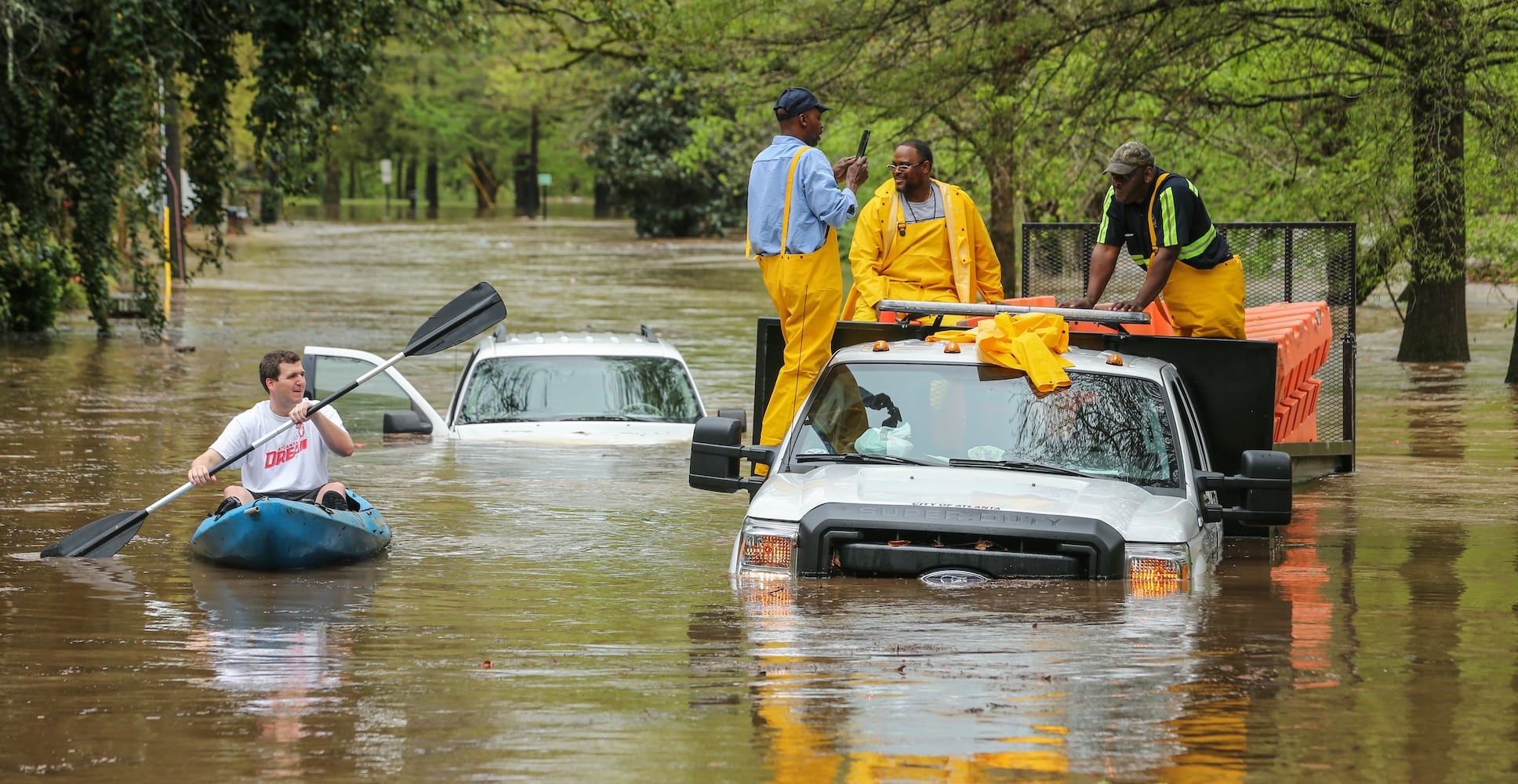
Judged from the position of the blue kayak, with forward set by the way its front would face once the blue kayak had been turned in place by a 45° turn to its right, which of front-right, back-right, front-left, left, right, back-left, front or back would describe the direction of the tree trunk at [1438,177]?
back

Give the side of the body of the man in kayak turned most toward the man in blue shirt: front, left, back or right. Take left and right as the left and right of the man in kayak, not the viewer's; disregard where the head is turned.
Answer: left

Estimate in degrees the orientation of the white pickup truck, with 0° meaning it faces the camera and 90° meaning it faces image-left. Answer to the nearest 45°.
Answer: approximately 0°

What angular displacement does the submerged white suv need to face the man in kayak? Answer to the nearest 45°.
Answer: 0° — it already faces them

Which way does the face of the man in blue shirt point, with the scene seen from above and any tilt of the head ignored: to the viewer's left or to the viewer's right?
to the viewer's right

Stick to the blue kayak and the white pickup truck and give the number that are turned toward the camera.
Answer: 2

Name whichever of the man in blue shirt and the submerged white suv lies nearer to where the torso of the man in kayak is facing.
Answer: the man in blue shirt

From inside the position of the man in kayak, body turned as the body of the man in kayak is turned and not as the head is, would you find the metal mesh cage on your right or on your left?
on your left

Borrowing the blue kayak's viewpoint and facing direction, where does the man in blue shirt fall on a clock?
The man in blue shirt is roughly at 9 o'clock from the blue kayak.

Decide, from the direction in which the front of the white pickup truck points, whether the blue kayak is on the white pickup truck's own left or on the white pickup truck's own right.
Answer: on the white pickup truck's own right
